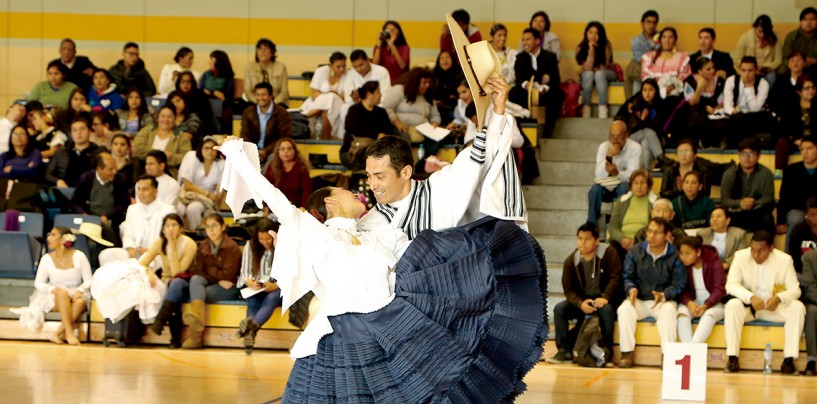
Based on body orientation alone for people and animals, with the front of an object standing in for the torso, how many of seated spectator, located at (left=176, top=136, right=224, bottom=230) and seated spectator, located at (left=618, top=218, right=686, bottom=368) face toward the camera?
2

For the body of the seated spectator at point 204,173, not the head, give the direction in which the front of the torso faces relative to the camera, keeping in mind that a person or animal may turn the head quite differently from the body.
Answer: toward the camera

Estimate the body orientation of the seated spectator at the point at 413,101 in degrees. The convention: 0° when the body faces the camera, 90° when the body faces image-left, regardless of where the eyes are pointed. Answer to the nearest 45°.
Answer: approximately 315°

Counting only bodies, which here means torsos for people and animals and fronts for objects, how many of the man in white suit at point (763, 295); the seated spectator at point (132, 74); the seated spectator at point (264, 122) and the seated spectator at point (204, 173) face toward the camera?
4

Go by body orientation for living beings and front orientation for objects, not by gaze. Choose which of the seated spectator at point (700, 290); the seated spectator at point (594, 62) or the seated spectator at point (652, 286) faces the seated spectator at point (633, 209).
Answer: the seated spectator at point (594, 62)

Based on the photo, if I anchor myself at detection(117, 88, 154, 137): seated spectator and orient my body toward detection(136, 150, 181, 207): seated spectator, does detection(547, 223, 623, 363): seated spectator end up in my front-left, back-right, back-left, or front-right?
front-left

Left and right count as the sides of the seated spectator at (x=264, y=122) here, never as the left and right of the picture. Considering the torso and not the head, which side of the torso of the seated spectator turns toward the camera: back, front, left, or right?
front

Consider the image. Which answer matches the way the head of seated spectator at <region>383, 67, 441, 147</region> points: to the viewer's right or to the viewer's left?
to the viewer's right

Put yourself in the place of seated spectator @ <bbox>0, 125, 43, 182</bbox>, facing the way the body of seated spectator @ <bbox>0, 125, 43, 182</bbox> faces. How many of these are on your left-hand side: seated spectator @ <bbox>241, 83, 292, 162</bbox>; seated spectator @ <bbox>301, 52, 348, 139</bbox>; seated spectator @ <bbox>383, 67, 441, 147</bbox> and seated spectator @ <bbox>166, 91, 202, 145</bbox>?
4

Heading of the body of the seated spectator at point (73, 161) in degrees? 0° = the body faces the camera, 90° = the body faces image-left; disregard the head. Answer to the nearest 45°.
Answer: approximately 0°
